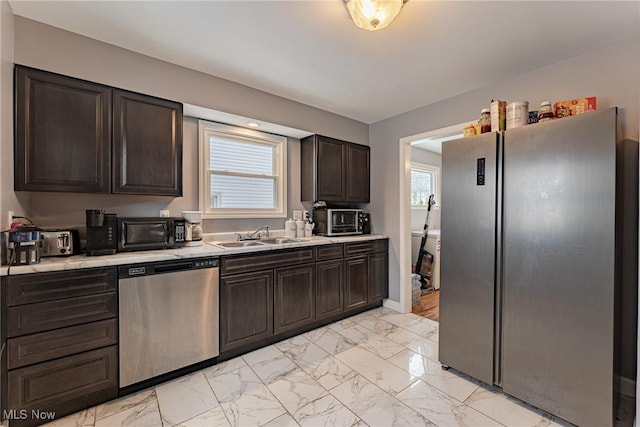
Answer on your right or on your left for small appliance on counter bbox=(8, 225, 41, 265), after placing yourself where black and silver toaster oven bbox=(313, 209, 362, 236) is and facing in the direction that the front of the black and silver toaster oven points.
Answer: on your right

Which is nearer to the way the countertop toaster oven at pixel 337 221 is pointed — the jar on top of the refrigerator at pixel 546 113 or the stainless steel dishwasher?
the jar on top of the refrigerator

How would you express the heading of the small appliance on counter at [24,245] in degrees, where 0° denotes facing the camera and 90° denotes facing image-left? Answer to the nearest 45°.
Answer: approximately 0°

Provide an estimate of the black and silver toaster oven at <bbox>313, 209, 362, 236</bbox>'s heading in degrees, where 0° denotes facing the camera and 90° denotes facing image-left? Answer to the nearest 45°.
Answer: approximately 315°

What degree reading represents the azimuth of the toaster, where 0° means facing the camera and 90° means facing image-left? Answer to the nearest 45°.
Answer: approximately 0°

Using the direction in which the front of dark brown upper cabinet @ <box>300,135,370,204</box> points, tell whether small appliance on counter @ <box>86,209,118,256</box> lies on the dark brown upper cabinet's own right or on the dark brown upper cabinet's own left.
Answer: on the dark brown upper cabinet's own right

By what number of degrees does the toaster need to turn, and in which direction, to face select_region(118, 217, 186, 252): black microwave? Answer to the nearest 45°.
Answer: approximately 90° to its left
